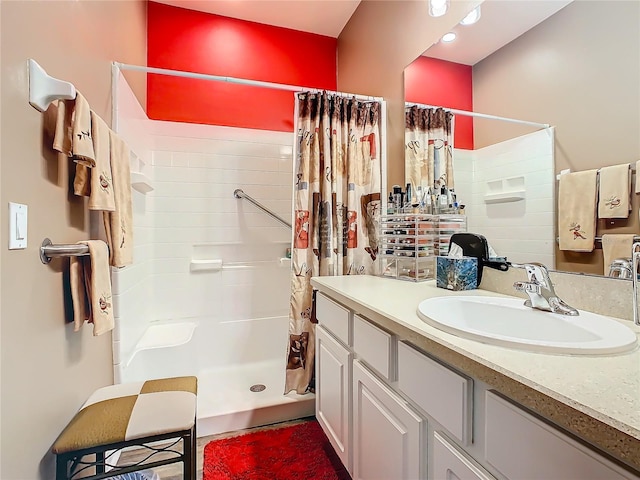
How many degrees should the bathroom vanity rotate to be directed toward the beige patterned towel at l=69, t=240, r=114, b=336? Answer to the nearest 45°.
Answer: approximately 45° to its right

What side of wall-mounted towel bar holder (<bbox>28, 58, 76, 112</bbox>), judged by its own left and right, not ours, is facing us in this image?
right

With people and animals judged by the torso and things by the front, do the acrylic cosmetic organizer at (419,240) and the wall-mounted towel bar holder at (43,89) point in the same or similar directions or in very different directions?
very different directions

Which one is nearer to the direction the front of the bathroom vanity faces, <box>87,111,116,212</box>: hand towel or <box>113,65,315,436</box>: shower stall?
the hand towel

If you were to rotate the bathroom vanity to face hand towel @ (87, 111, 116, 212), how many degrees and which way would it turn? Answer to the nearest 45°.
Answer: approximately 45° to its right

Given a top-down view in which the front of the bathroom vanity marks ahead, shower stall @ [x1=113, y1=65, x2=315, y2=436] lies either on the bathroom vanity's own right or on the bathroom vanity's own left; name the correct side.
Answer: on the bathroom vanity's own right

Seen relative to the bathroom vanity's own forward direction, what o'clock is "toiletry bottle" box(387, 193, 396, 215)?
The toiletry bottle is roughly at 4 o'clock from the bathroom vanity.

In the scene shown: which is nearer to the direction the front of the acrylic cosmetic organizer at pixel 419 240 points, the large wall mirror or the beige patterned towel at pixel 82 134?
the beige patterned towel

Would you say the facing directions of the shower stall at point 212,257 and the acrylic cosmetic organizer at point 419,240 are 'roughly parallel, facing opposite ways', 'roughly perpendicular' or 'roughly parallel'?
roughly perpendicular

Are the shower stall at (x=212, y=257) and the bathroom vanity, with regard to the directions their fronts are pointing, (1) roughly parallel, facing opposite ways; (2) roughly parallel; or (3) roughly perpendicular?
roughly perpendicular

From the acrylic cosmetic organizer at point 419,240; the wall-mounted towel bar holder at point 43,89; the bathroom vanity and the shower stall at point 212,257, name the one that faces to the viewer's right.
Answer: the wall-mounted towel bar holder

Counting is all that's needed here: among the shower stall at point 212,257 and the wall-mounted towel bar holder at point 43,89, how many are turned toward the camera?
1
